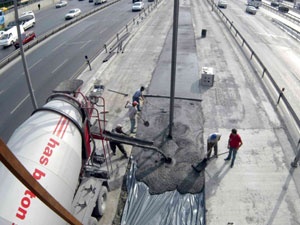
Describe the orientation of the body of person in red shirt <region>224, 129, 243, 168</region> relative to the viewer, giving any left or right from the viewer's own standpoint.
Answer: facing the viewer and to the left of the viewer

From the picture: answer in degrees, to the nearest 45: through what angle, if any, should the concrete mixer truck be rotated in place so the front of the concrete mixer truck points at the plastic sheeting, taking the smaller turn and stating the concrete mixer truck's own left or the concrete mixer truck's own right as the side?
approximately 135° to the concrete mixer truck's own left

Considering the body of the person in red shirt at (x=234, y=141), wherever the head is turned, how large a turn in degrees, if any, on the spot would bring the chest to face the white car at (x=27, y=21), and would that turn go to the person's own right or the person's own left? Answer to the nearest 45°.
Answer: approximately 90° to the person's own right

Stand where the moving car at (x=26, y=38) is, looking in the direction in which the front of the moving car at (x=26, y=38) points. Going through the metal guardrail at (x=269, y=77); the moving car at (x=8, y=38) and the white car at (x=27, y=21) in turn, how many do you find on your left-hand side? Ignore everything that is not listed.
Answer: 1

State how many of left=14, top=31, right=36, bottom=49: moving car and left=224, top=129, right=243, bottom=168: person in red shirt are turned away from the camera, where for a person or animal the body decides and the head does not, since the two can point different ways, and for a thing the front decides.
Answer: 0

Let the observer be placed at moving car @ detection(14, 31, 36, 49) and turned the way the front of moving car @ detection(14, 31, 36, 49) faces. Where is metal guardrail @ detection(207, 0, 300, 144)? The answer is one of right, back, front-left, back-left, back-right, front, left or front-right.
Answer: left

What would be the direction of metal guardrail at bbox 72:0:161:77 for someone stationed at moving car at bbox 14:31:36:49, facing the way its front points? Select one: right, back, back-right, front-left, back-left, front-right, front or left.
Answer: left

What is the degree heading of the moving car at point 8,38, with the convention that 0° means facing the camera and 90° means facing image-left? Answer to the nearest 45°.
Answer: approximately 45°

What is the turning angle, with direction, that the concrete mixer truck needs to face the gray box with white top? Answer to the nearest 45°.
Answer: approximately 180°

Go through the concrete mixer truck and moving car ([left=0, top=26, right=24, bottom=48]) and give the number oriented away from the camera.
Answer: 0

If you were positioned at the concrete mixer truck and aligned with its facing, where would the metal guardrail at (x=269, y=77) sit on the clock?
The metal guardrail is roughly at 7 o'clock from the concrete mixer truck.

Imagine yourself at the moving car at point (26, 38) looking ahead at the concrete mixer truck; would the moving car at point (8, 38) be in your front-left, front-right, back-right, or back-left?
back-right
